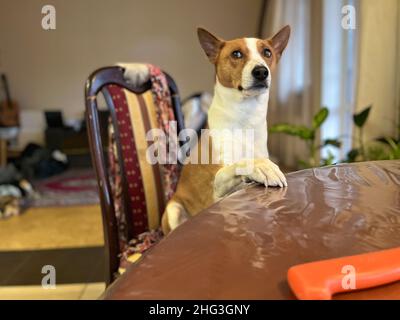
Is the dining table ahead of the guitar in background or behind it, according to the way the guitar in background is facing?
ahead

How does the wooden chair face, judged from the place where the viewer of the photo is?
facing the viewer and to the right of the viewer

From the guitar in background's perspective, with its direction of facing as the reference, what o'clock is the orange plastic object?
The orange plastic object is roughly at 12 o'clock from the guitar in background.

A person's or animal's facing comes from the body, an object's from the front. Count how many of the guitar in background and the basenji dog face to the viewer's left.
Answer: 0

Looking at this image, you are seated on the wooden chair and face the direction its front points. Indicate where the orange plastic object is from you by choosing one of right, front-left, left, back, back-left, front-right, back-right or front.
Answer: front-right

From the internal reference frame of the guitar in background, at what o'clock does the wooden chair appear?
The wooden chair is roughly at 12 o'clock from the guitar in background.

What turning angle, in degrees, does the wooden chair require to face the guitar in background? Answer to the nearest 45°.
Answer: approximately 135° to its left

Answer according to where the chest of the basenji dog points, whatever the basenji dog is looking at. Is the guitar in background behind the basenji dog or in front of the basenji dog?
behind

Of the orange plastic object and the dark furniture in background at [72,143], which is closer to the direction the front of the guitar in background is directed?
the orange plastic object

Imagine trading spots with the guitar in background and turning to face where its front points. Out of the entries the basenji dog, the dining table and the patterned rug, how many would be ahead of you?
3

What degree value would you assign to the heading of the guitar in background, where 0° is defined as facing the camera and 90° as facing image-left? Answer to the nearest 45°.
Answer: approximately 0°

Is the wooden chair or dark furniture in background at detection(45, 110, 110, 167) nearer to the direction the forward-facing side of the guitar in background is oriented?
the wooden chair

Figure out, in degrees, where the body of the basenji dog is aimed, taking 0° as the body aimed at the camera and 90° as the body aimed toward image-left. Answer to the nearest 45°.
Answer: approximately 315°
